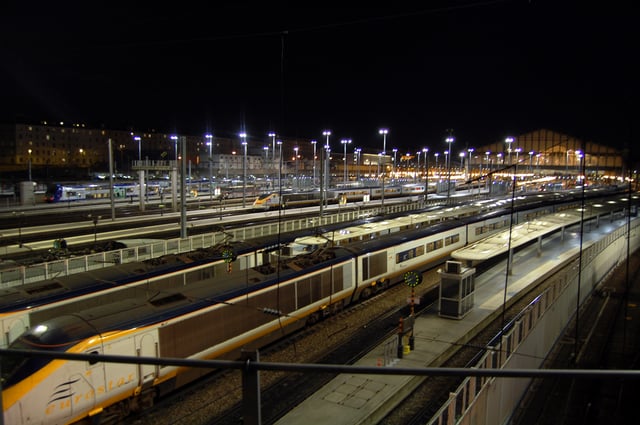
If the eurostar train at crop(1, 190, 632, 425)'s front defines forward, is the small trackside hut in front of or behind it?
behind

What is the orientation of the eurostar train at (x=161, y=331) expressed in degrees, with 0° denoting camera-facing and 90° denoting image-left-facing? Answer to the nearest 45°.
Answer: approximately 45°

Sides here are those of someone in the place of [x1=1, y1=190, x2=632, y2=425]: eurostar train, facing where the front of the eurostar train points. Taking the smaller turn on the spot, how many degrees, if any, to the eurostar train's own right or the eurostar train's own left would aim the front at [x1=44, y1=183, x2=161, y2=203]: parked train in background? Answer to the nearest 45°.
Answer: approximately 135° to the eurostar train's own right
